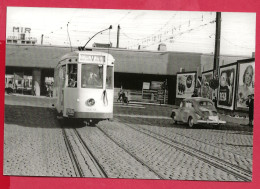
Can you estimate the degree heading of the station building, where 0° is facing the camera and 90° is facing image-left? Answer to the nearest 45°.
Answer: approximately 0°

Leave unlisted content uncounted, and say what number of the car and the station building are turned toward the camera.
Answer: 1

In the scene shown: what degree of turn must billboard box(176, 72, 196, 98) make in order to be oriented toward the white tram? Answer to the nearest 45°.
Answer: approximately 90° to its right

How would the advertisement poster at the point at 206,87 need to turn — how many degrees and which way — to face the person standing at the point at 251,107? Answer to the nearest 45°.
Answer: approximately 135° to its left

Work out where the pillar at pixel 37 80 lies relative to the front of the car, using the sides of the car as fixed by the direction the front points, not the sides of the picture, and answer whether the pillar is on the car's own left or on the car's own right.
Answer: on the car's own left

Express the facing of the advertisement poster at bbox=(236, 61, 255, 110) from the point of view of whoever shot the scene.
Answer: facing the viewer and to the left of the viewer

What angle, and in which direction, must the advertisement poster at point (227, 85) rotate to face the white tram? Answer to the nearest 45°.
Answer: approximately 45° to its right

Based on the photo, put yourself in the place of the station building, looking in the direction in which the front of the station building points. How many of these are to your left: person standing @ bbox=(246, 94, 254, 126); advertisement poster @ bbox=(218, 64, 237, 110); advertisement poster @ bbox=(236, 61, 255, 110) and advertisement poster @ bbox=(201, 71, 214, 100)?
4
